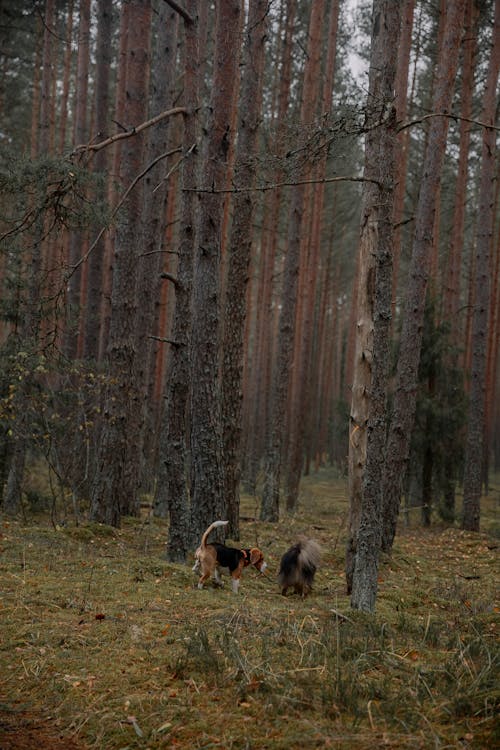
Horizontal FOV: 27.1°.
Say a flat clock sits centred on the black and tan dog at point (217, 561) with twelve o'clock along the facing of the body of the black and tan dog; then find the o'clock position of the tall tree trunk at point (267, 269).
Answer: The tall tree trunk is roughly at 9 o'clock from the black and tan dog.

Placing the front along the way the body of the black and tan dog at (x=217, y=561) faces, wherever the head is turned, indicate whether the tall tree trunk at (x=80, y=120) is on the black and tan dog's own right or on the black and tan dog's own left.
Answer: on the black and tan dog's own left

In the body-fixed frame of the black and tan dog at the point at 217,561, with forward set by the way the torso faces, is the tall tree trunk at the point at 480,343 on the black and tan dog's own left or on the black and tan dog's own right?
on the black and tan dog's own left

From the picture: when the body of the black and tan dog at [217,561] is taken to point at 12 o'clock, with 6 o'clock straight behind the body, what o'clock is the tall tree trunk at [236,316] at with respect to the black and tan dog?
The tall tree trunk is roughly at 9 o'clock from the black and tan dog.

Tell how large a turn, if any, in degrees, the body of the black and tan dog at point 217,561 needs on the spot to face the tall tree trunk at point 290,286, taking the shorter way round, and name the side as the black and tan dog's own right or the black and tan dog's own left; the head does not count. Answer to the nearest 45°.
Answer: approximately 90° to the black and tan dog's own left

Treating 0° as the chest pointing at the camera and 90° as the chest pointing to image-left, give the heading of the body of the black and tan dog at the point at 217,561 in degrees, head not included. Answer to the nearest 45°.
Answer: approximately 270°

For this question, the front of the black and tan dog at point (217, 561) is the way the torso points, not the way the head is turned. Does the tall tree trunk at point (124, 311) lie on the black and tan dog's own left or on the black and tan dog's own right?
on the black and tan dog's own left
